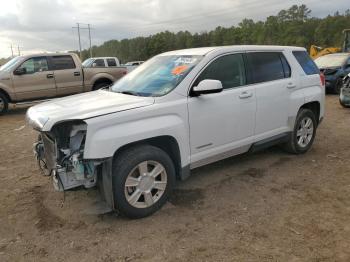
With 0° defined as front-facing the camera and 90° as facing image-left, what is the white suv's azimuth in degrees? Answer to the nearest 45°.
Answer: approximately 45°

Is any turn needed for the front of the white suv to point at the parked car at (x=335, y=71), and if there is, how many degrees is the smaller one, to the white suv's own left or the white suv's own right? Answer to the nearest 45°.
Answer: approximately 180°

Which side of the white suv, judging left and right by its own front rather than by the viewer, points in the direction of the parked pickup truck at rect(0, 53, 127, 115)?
right

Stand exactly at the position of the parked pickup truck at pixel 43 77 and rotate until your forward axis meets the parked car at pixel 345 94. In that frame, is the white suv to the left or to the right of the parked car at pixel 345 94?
right

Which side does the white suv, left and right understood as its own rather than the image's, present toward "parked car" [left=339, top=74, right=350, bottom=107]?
back
